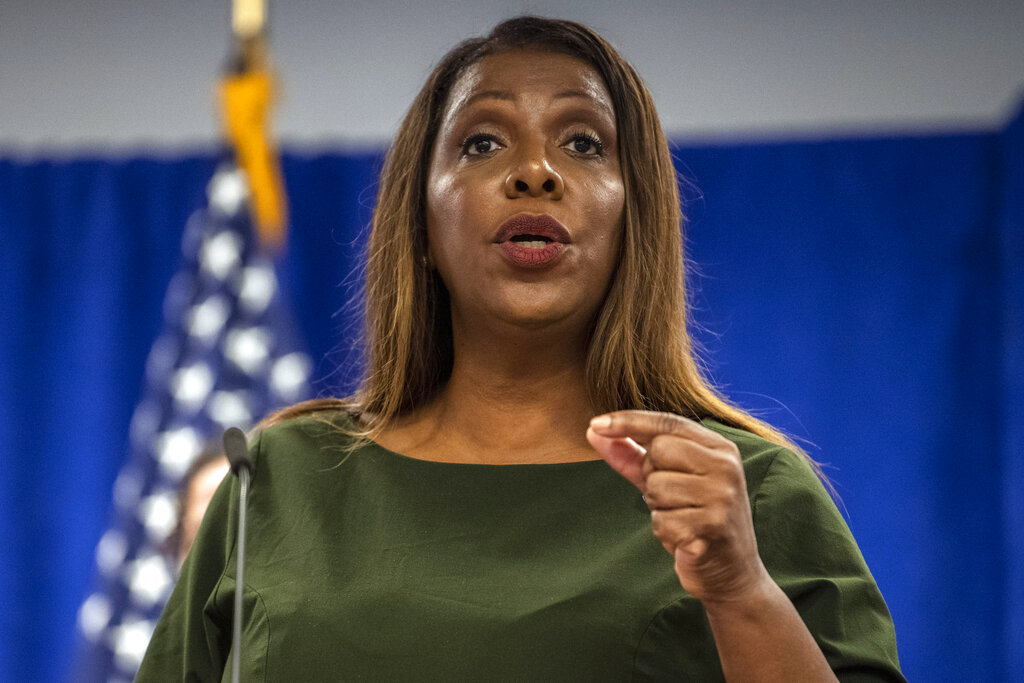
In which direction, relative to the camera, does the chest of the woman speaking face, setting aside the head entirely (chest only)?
toward the camera

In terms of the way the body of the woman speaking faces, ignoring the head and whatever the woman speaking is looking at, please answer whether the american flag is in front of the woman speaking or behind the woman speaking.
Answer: behind
